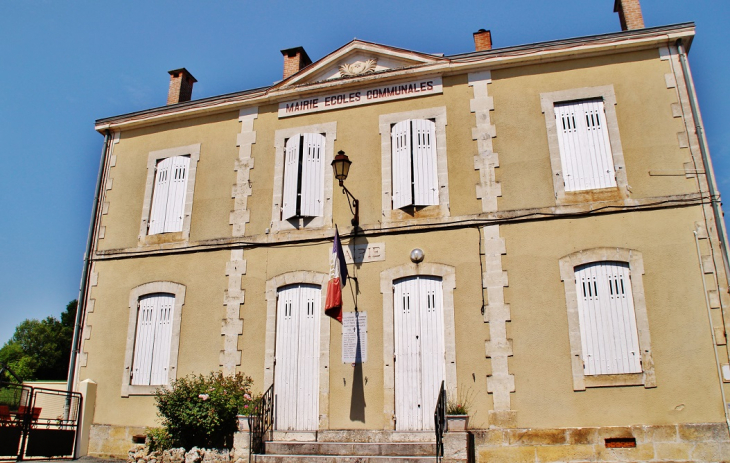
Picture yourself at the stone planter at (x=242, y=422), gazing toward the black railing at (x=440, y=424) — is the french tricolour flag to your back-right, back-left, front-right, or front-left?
front-left

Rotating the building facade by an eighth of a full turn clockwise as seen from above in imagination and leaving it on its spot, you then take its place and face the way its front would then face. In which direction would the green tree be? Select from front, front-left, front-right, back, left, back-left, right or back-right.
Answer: right

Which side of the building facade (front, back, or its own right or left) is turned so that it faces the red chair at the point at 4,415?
right

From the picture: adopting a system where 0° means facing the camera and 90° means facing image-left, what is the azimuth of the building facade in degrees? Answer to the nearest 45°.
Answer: approximately 0°

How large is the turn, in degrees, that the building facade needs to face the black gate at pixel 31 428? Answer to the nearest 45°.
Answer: approximately 90° to its right

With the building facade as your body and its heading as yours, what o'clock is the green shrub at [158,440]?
The green shrub is roughly at 3 o'clock from the building facade.

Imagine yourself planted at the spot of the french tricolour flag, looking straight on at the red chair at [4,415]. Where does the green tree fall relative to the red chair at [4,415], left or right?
right
